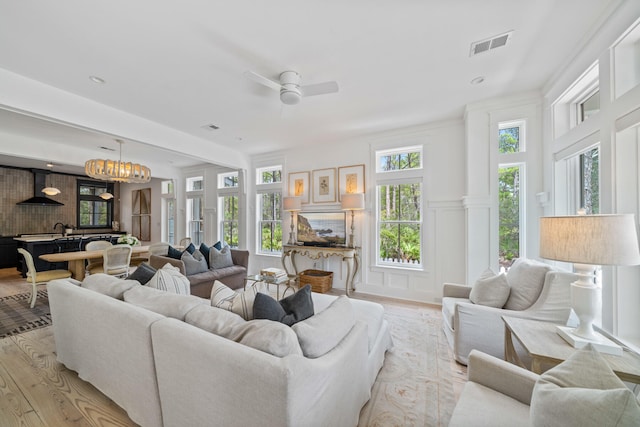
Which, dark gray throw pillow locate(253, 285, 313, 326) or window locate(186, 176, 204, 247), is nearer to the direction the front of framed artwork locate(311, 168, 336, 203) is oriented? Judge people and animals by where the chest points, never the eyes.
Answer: the dark gray throw pillow

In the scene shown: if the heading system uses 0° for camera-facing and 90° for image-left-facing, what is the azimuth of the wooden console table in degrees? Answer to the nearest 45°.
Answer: approximately 45°

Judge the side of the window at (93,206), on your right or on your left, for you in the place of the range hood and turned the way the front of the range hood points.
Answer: on your left

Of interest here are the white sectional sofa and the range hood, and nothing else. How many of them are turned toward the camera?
1

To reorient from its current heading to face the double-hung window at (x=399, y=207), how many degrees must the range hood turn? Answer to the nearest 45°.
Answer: approximately 45° to its left

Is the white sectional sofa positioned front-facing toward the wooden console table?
yes

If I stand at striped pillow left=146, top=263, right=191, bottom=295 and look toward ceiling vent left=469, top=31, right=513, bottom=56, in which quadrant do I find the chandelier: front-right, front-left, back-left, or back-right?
back-left

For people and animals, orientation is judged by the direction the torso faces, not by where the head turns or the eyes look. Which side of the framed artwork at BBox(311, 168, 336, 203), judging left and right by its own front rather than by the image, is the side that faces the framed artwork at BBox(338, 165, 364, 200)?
left

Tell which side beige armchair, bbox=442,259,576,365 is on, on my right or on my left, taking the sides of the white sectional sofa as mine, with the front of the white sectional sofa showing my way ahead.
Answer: on my right

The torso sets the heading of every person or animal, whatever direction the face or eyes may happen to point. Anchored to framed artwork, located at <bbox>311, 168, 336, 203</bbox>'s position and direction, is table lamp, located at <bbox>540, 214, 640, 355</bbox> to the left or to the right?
on its left

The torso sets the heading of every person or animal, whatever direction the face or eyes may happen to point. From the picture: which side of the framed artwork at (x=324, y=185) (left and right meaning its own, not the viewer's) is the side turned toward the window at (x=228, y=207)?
right

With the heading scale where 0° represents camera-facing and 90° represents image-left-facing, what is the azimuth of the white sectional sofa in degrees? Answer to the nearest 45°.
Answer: approximately 225°
